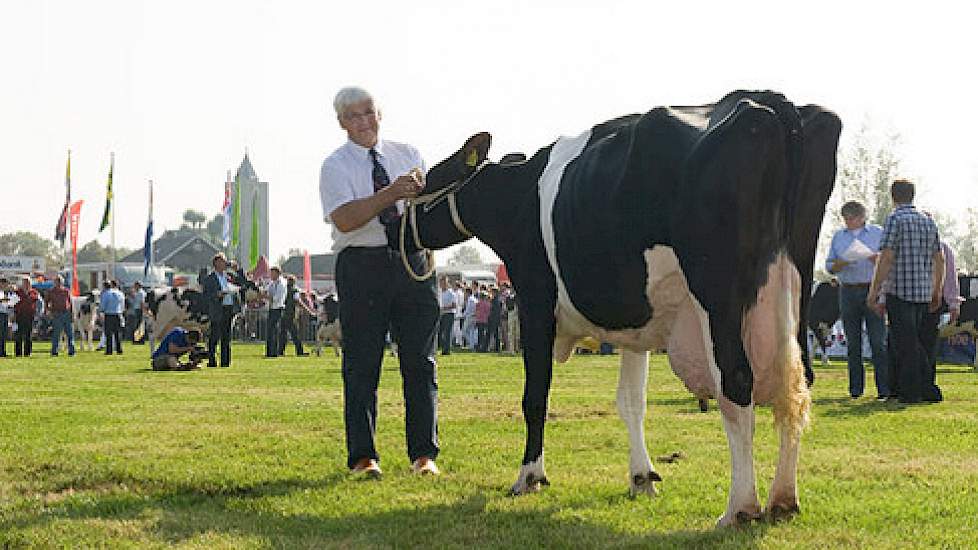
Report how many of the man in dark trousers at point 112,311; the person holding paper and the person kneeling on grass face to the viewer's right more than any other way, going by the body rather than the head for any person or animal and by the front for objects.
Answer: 1

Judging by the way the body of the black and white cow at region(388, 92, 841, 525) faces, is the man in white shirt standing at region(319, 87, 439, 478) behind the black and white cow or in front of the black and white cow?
in front

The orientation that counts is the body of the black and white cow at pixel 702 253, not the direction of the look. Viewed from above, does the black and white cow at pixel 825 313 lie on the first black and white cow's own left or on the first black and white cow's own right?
on the first black and white cow's own right

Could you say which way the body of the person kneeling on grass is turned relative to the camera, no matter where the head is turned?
to the viewer's right

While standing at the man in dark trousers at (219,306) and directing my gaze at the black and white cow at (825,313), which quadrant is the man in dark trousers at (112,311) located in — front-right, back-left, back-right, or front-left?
back-left

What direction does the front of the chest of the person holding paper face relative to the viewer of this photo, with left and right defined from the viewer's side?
facing the viewer

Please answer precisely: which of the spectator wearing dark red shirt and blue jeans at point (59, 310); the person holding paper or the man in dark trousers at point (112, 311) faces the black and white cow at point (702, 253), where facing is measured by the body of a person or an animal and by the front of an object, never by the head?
the person holding paper

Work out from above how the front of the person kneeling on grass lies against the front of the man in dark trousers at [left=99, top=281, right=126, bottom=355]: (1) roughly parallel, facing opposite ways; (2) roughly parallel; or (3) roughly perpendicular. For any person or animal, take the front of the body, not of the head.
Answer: roughly perpendicular

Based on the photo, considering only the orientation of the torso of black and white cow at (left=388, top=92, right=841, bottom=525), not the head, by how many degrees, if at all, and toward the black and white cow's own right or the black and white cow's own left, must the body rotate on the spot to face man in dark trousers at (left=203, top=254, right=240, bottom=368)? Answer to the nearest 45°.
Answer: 0° — it already faces them
